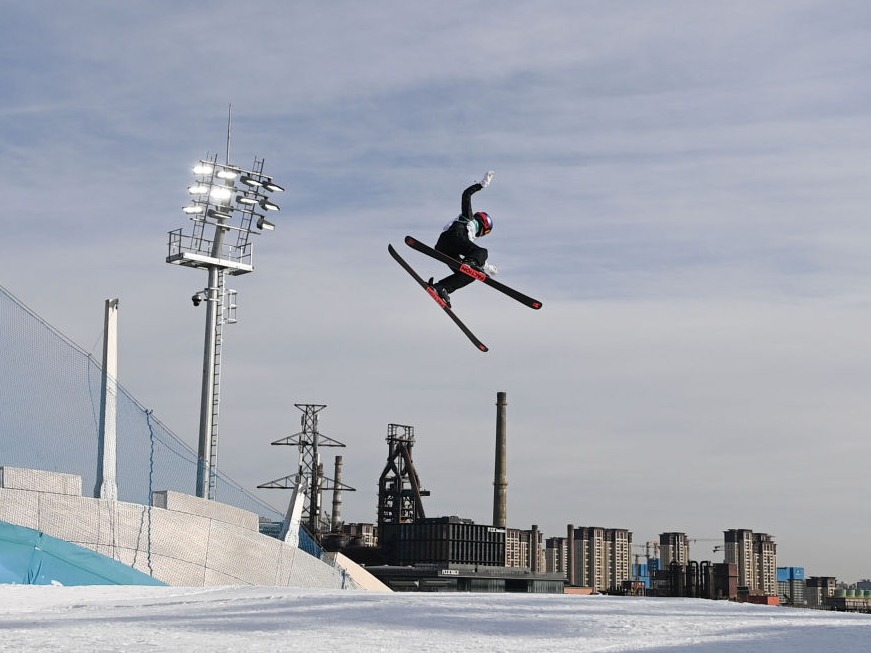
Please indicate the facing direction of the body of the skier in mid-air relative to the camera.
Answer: to the viewer's right

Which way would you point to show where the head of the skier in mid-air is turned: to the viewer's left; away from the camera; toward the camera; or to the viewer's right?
to the viewer's right

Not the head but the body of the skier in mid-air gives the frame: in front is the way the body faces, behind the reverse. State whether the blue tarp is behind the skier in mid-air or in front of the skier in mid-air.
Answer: behind
